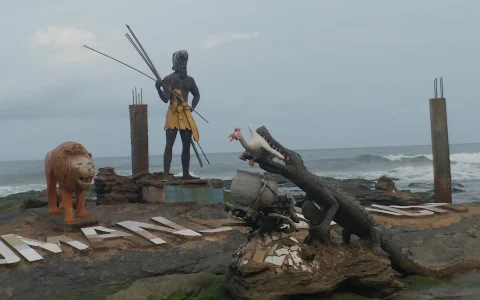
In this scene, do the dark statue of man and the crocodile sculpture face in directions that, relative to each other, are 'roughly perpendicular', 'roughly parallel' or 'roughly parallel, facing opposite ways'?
roughly perpendicular

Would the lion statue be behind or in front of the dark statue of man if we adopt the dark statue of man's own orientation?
in front

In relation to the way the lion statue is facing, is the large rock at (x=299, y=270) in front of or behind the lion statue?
in front

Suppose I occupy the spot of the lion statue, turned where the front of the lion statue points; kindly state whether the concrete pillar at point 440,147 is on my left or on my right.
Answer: on my left

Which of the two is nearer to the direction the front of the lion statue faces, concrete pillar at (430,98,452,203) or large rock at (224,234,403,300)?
the large rock

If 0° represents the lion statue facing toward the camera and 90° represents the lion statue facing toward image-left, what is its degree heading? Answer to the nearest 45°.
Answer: approximately 315°

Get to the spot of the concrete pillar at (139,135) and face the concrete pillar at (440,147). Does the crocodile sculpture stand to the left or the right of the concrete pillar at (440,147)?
right

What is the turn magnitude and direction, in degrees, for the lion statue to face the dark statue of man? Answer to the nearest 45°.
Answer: approximately 90° to its left

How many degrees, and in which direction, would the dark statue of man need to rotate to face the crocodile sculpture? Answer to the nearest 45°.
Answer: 0° — it already faces it

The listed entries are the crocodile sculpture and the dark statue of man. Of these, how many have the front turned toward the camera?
1

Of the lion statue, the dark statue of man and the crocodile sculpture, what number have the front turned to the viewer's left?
1

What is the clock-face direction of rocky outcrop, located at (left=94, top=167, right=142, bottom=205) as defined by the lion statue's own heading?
The rocky outcrop is roughly at 8 o'clock from the lion statue.

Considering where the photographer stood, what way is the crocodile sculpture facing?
facing to the left of the viewer
